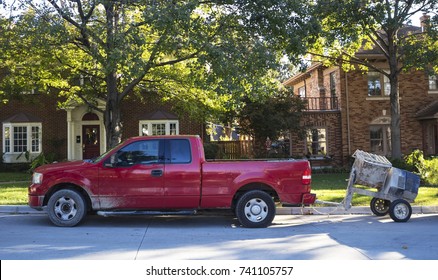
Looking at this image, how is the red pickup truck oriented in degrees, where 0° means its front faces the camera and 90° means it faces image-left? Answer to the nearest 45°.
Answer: approximately 90°

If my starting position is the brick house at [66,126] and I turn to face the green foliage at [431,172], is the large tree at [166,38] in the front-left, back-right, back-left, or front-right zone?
front-right

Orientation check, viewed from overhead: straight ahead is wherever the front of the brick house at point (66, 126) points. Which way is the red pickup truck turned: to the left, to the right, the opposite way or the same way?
to the right

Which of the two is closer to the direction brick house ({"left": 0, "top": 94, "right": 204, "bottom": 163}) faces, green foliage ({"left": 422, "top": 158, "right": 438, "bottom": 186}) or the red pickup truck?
the red pickup truck

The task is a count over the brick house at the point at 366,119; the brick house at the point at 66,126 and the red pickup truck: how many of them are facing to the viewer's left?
1

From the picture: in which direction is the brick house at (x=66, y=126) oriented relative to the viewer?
toward the camera

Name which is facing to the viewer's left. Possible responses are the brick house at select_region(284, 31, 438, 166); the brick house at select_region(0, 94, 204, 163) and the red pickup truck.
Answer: the red pickup truck

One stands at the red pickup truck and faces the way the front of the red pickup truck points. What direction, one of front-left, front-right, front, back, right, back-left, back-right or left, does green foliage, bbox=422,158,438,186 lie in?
back-right

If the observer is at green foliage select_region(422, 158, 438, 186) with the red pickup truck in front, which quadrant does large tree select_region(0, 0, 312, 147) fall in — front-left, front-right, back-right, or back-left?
front-right

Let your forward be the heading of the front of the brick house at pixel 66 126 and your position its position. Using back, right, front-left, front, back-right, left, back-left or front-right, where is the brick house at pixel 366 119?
left

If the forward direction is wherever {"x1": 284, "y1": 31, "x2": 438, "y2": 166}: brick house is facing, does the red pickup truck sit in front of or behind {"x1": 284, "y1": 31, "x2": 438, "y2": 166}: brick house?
in front

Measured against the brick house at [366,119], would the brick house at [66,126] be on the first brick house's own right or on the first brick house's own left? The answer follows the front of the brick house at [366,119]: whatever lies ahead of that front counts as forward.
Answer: on the first brick house's own right

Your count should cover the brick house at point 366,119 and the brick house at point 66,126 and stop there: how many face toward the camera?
2

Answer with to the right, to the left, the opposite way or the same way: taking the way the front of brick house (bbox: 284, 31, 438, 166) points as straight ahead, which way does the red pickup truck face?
to the right

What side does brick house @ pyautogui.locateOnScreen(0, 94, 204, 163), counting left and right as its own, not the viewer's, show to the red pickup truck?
front
